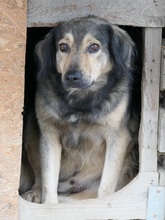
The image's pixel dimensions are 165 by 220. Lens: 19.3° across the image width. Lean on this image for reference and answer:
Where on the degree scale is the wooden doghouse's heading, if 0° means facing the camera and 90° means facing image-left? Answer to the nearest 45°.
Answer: approximately 0°
